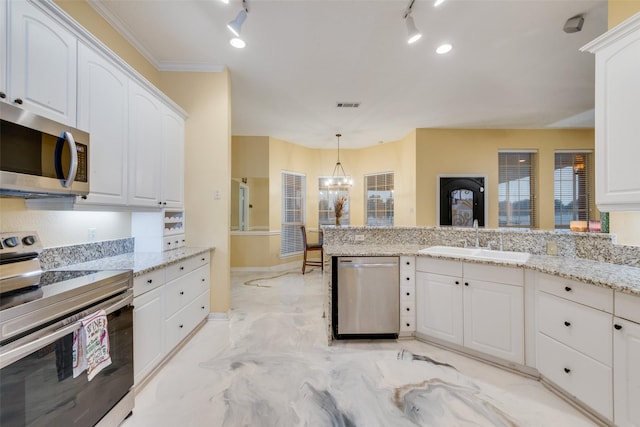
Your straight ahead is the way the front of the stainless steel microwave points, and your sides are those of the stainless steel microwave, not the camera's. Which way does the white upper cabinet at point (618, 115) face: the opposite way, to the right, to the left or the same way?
the opposite way

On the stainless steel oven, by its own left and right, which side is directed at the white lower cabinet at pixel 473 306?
front

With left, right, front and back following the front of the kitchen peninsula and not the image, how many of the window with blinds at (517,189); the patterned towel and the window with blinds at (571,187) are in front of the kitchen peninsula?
1

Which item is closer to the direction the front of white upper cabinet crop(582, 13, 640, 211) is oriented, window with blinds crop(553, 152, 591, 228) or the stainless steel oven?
the stainless steel oven

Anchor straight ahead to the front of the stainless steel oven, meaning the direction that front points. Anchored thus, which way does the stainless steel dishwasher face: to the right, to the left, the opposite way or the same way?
to the right

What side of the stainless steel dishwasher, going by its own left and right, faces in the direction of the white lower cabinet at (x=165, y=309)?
right

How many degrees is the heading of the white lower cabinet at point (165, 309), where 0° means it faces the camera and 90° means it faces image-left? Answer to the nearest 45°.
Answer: approximately 315°

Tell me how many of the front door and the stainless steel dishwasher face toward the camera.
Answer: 2

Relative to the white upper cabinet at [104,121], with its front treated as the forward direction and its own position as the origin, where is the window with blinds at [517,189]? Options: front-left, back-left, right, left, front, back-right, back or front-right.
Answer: front-left

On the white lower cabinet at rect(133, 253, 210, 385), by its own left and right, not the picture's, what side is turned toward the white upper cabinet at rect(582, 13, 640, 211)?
front

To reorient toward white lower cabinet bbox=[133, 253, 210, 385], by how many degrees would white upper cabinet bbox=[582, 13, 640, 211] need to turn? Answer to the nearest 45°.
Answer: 0° — it already faces it
